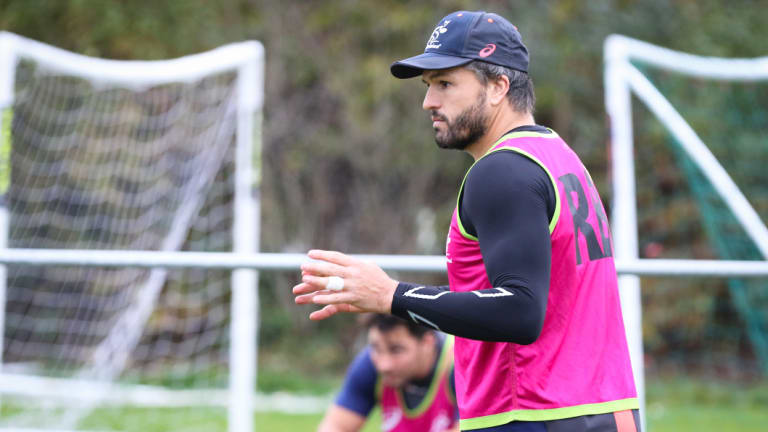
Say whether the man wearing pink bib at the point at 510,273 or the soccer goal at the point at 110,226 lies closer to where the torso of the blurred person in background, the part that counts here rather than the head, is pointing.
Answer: the man wearing pink bib

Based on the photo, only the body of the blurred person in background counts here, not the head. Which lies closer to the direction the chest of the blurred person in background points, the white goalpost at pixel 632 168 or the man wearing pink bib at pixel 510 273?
the man wearing pink bib

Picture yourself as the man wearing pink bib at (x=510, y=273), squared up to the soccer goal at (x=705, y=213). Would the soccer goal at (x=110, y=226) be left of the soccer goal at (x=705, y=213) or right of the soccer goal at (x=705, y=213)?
left

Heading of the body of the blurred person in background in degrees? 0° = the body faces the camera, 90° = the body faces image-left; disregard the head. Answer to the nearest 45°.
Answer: approximately 45°

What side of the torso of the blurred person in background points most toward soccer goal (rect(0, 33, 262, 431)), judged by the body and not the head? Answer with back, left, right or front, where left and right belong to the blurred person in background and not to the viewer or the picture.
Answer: right

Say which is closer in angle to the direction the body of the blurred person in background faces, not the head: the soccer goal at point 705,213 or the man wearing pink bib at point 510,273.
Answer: the man wearing pink bib

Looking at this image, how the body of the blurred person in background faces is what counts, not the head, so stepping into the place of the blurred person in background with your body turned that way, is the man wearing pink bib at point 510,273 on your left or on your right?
on your left

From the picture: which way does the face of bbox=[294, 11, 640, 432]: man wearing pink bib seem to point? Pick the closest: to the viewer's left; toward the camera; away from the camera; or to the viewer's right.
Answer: to the viewer's left

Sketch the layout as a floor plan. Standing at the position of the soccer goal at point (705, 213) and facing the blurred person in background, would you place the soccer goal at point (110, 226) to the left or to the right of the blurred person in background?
right

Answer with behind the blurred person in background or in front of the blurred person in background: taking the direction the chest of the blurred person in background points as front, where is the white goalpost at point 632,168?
behind
